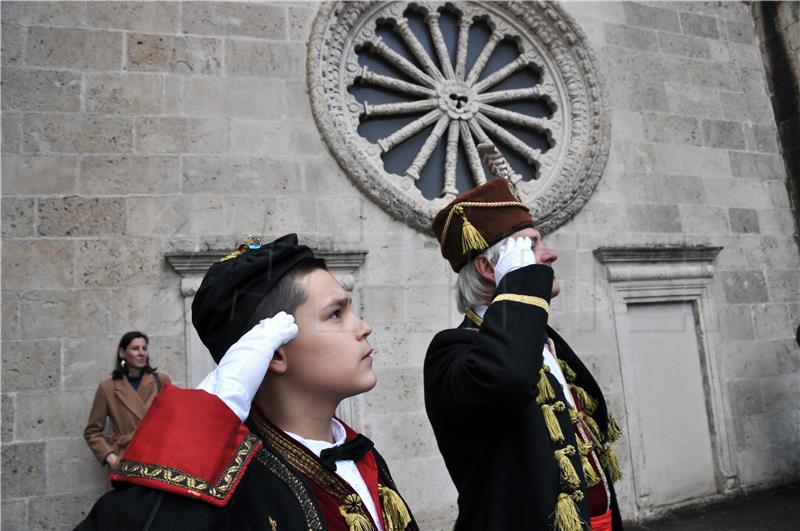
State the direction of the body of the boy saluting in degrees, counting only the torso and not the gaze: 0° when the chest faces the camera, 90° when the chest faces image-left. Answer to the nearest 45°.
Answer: approximately 315°

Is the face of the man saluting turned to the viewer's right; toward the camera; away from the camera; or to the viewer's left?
to the viewer's right

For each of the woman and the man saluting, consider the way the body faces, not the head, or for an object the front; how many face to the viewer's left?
0

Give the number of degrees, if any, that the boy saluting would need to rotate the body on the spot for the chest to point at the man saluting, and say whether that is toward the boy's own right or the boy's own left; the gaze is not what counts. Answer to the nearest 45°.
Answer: approximately 90° to the boy's own left

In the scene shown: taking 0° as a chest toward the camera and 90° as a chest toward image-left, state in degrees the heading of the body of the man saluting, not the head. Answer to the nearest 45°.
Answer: approximately 270°

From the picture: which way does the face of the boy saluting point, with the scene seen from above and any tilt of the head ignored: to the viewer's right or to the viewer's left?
to the viewer's right
